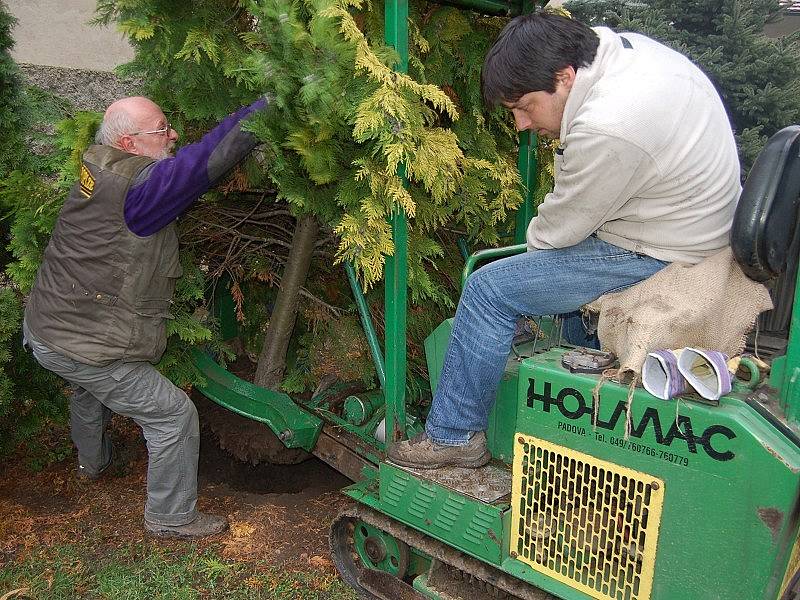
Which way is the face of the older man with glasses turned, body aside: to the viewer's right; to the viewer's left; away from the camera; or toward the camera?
to the viewer's right

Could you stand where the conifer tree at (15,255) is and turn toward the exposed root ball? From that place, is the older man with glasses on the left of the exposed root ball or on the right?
right

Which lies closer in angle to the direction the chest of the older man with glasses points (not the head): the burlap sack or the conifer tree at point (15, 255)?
the burlap sack

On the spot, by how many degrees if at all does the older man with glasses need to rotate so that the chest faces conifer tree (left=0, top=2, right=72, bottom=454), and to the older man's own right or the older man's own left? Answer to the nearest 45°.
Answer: approximately 135° to the older man's own left

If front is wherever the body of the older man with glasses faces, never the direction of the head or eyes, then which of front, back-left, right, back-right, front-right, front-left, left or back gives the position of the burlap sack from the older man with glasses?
front-right

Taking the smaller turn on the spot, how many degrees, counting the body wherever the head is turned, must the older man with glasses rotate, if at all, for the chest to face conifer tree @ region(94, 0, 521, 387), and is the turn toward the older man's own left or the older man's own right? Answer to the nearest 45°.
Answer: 0° — they already face it

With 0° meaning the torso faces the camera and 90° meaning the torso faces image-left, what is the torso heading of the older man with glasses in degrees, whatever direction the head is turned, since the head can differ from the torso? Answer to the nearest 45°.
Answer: approximately 270°

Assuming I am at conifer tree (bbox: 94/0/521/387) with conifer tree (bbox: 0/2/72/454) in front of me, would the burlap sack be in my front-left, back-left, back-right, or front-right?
back-left
